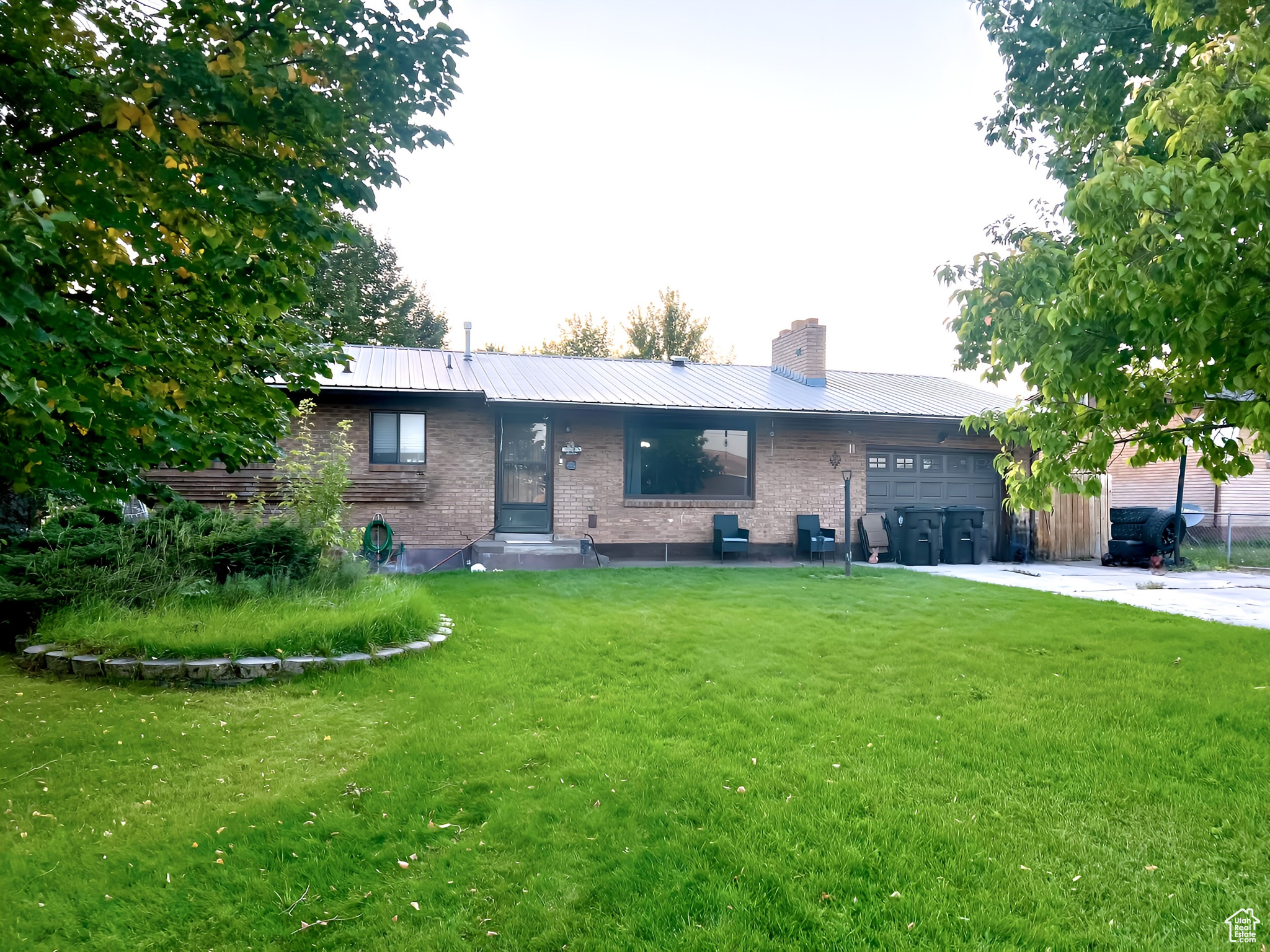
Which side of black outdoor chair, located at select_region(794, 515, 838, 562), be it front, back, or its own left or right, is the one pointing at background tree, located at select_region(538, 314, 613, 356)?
back

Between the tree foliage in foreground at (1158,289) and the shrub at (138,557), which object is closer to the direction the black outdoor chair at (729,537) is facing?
the tree foliage in foreground

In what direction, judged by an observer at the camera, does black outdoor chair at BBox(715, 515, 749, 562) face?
facing the viewer and to the right of the viewer

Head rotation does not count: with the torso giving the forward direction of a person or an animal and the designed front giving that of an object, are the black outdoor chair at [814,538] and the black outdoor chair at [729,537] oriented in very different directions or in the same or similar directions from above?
same or similar directions

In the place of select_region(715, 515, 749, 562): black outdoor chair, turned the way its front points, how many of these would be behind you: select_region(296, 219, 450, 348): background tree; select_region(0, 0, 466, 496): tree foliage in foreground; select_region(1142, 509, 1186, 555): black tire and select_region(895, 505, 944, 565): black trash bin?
1

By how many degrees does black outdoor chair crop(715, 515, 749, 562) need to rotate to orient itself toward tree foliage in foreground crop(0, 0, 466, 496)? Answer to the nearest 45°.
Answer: approximately 45° to its right

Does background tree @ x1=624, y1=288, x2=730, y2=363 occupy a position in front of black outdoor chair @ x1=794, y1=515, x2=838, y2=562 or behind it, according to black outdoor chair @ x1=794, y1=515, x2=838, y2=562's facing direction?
behind

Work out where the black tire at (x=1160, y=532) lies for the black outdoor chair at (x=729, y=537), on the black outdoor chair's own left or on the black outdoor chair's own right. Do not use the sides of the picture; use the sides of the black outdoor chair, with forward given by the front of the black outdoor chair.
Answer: on the black outdoor chair's own left

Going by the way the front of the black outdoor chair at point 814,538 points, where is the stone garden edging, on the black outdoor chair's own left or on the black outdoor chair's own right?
on the black outdoor chair's own right

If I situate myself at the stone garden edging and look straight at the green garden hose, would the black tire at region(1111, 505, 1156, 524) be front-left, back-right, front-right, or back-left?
front-right

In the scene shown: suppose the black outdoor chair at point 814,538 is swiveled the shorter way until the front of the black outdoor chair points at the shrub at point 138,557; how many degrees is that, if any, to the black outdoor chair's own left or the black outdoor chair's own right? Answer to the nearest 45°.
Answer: approximately 90° to the black outdoor chair's own right

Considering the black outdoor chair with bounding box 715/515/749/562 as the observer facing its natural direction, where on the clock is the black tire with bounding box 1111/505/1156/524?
The black tire is roughly at 10 o'clock from the black outdoor chair.

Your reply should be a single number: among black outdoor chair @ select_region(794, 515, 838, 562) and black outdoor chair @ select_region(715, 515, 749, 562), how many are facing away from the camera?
0

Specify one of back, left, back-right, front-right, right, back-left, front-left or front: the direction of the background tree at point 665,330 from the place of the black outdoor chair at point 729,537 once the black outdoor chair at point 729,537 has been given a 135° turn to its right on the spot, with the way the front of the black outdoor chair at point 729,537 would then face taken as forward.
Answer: right
